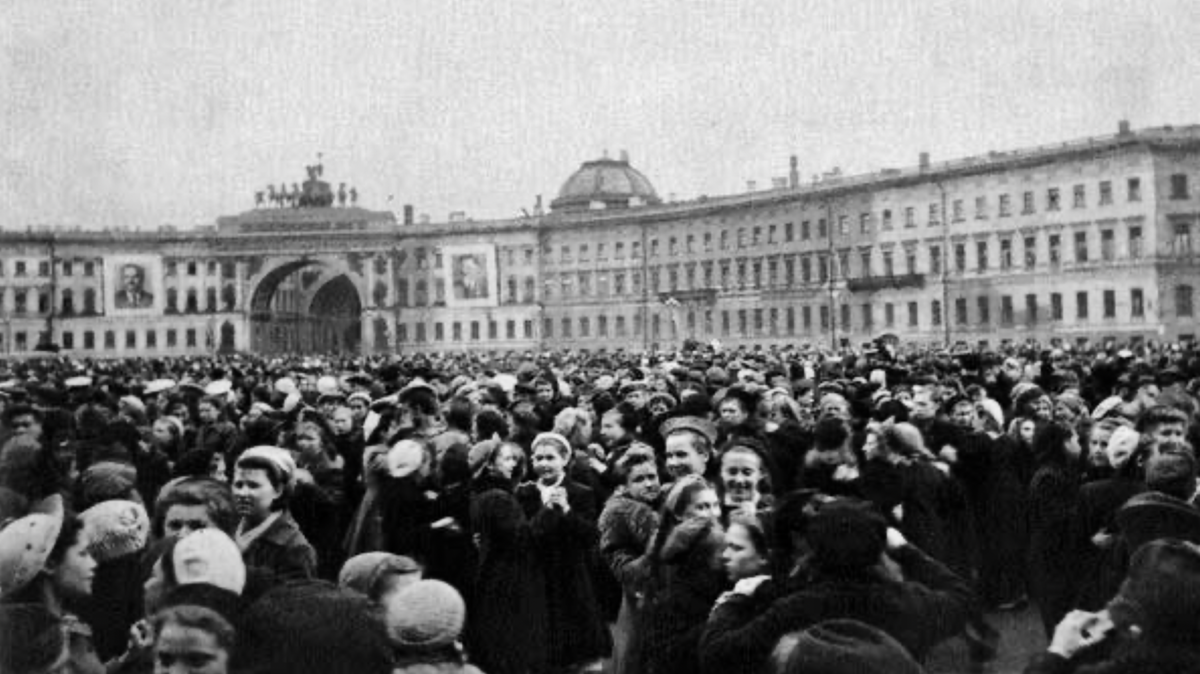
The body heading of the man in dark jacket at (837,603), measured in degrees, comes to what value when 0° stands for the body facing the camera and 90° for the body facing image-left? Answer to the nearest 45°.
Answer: approximately 180°

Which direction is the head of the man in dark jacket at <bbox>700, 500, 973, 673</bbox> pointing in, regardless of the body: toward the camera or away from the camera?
away from the camera
